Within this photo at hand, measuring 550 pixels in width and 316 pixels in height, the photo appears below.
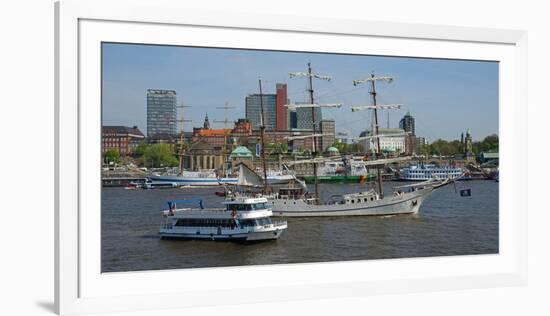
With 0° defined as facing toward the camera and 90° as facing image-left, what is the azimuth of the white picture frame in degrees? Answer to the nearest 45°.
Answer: approximately 315°
